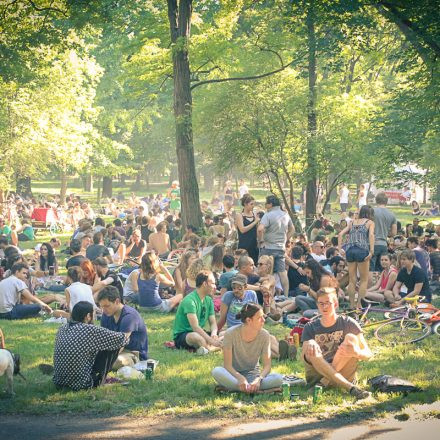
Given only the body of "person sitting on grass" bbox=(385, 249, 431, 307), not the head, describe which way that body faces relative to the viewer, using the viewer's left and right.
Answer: facing the viewer and to the left of the viewer

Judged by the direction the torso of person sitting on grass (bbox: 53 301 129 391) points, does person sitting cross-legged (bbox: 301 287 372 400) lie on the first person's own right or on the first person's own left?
on the first person's own right

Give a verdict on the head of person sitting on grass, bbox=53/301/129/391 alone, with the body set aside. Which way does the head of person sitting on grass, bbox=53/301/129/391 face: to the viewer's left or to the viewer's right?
to the viewer's right

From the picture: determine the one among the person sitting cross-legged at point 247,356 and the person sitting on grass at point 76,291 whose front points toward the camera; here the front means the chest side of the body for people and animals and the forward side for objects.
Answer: the person sitting cross-legged

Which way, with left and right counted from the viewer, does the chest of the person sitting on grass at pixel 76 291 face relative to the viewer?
facing away from the viewer and to the left of the viewer

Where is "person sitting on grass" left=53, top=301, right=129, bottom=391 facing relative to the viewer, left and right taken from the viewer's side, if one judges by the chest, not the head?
facing away from the viewer and to the right of the viewer

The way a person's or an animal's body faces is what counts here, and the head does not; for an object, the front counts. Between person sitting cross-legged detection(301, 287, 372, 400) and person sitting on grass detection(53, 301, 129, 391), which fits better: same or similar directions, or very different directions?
very different directions

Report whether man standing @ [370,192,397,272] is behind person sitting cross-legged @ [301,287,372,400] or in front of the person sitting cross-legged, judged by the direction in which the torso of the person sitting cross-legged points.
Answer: behind

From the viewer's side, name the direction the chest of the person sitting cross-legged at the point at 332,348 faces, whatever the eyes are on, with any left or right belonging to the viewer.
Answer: facing the viewer

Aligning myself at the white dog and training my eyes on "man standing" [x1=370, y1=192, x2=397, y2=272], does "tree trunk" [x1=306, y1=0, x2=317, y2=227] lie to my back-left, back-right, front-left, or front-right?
front-left

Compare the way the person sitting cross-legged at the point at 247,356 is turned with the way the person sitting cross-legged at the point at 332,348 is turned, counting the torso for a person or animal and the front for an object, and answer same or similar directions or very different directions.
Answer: same or similar directions

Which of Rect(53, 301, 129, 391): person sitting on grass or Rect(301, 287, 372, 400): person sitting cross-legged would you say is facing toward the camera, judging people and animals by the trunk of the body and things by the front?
the person sitting cross-legged

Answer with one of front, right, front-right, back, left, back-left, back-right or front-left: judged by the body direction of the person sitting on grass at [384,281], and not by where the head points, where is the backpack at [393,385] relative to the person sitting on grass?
front-left

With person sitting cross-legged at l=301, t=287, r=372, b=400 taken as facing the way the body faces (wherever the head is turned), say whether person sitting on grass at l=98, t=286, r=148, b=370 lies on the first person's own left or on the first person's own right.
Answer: on the first person's own right

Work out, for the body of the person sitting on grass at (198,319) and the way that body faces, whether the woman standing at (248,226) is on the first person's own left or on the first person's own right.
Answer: on the first person's own left
